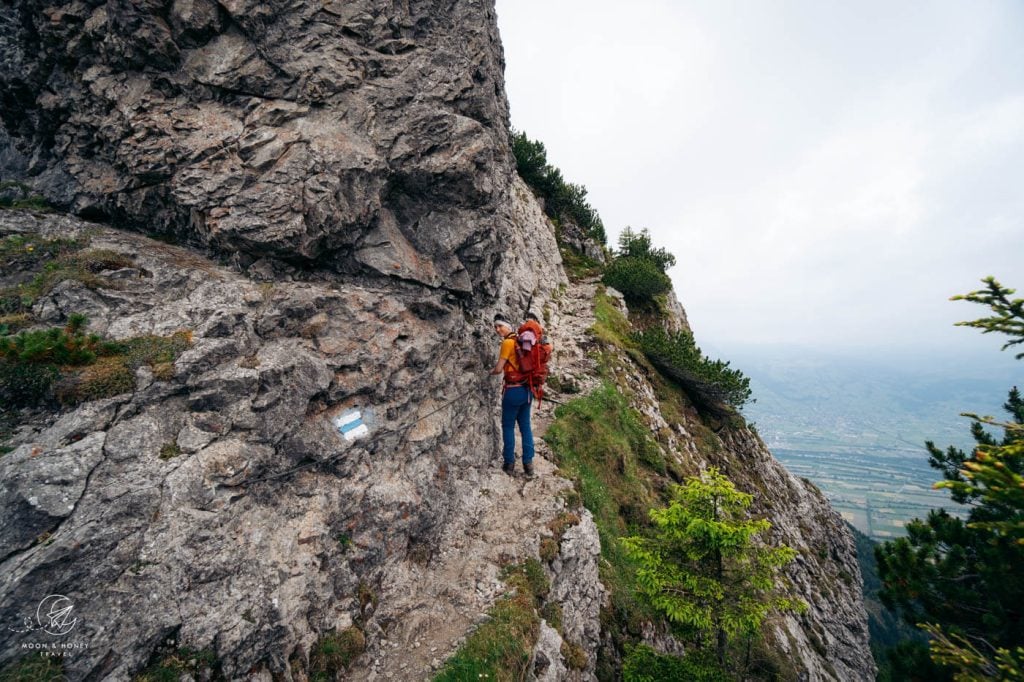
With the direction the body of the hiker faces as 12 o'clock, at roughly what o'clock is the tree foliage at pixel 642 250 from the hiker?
The tree foliage is roughly at 2 o'clock from the hiker.

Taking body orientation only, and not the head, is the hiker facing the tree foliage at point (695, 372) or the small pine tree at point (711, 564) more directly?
the tree foliage

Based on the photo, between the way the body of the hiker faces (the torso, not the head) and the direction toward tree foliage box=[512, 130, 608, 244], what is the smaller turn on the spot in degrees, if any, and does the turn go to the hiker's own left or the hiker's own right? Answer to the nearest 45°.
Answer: approximately 45° to the hiker's own right

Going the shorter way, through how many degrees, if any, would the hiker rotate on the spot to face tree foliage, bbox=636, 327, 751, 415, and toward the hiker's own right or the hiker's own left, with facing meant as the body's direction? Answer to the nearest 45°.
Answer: approximately 90° to the hiker's own right

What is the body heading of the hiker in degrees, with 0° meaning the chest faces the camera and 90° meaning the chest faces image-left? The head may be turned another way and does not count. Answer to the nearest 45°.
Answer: approximately 135°

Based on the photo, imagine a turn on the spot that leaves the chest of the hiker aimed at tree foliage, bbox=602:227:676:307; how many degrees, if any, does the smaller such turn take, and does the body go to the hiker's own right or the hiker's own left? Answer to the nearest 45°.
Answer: approximately 45° to the hiker's own right

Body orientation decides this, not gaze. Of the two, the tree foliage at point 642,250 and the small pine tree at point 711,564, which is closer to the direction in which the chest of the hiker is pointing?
the tree foliage

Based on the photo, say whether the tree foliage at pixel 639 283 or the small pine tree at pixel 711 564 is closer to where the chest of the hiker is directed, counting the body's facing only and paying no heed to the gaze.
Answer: the tree foliage
